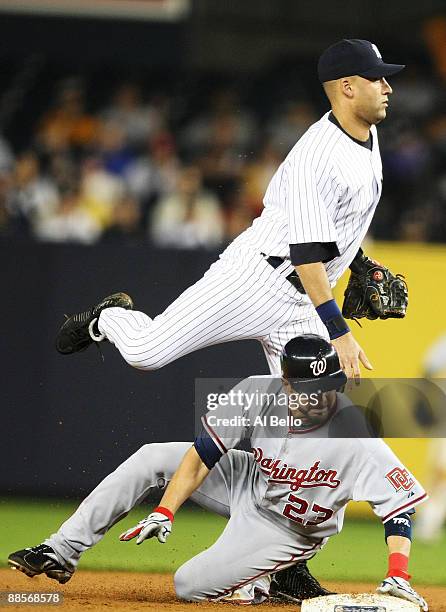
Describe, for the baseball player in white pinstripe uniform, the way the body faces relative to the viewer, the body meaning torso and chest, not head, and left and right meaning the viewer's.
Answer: facing to the right of the viewer

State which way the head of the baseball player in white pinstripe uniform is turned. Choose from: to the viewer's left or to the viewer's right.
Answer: to the viewer's right
